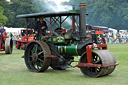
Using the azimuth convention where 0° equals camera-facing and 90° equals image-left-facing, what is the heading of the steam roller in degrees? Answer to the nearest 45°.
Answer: approximately 315°
